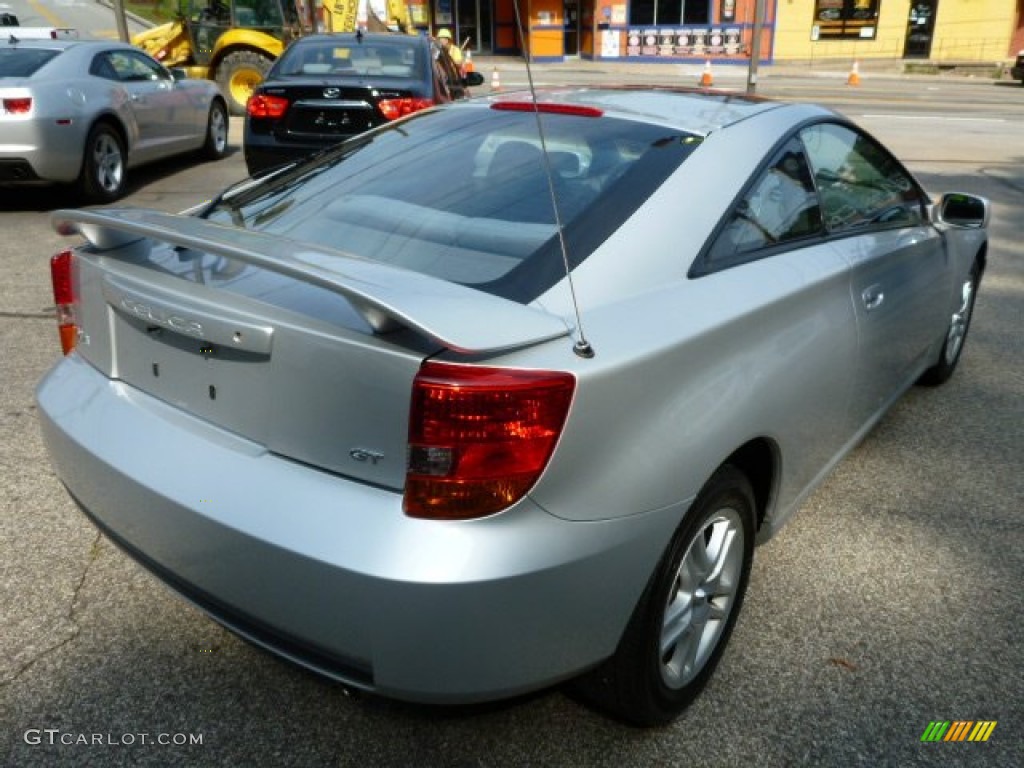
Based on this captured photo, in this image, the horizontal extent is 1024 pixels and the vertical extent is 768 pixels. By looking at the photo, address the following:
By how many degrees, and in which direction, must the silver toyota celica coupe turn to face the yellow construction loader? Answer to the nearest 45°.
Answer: approximately 45° to its left

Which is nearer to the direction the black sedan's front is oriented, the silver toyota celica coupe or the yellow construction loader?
the yellow construction loader

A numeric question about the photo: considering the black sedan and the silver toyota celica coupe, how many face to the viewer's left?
0

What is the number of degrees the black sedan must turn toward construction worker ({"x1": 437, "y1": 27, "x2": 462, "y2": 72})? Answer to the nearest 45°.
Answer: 0° — it already faces them

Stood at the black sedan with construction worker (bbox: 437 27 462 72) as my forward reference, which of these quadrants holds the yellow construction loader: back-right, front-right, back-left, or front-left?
front-left

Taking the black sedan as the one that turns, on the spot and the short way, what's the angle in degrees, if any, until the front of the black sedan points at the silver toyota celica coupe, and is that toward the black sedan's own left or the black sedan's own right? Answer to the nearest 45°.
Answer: approximately 180°

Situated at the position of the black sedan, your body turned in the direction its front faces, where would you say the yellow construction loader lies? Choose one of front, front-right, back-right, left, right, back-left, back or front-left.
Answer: front

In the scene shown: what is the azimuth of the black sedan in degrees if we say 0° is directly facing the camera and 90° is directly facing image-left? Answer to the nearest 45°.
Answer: approximately 180°

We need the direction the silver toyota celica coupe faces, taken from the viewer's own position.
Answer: facing away from the viewer and to the right of the viewer

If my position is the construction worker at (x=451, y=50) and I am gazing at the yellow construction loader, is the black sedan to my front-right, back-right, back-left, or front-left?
front-left

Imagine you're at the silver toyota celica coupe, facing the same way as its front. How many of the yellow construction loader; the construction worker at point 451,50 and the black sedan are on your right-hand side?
0

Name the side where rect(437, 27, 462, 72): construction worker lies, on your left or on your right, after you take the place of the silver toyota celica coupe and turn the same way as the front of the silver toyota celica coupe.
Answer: on your left

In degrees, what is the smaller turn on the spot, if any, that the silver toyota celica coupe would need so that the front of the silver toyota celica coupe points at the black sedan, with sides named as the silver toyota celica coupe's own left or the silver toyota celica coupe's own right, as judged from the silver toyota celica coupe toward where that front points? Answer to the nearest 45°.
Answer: approximately 45° to the silver toyota celica coupe's own left
